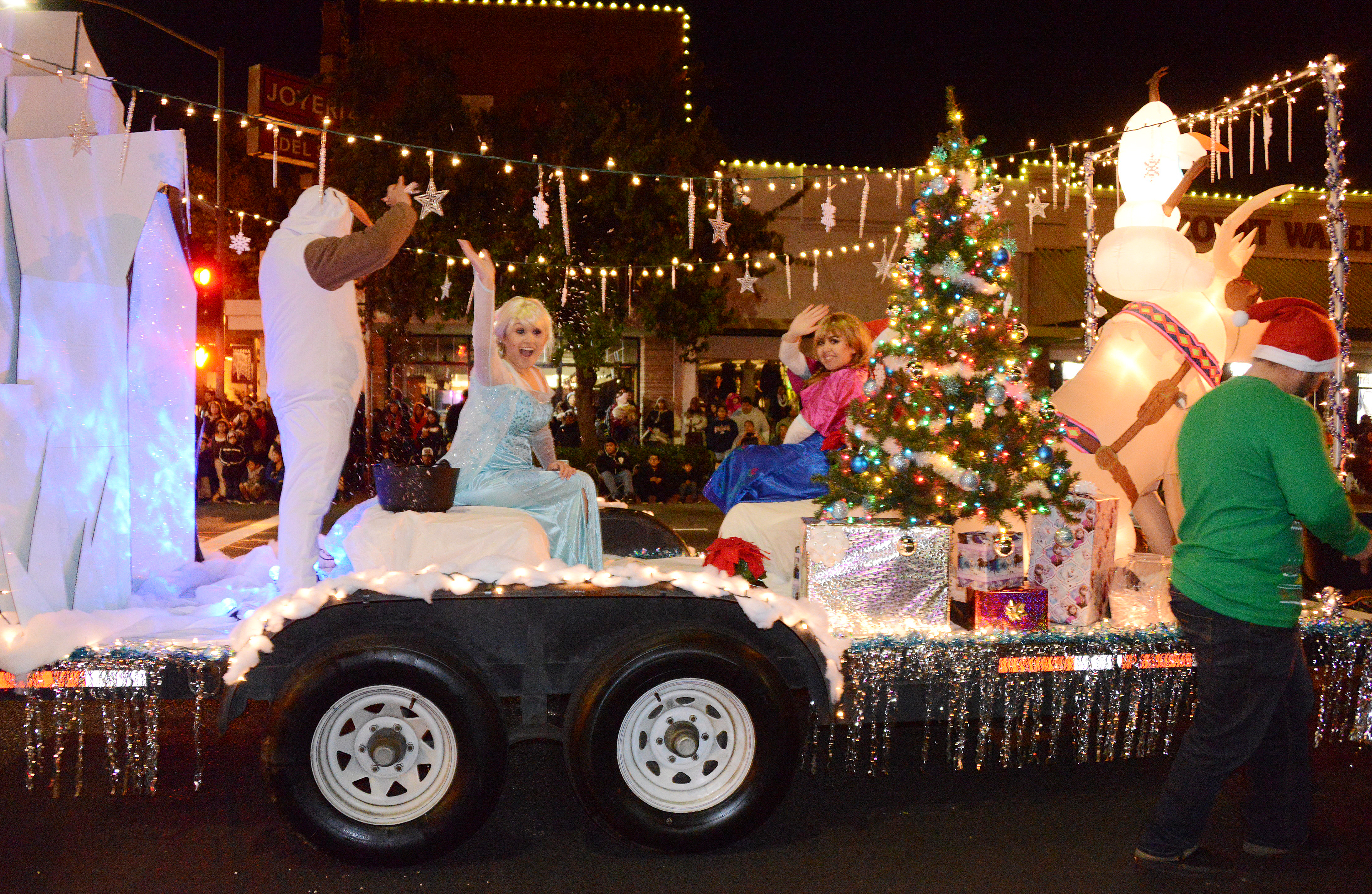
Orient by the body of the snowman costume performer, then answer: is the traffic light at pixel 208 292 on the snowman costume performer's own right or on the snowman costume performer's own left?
on the snowman costume performer's own left

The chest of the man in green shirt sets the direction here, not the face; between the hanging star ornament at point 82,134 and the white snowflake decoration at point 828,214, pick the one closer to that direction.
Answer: the white snowflake decoration

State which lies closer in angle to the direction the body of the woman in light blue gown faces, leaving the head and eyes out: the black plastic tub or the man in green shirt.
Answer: the man in green shirt

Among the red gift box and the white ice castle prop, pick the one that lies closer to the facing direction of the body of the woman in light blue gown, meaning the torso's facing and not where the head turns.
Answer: the red gift box

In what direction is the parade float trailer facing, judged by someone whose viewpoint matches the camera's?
facing to the right of the viewer

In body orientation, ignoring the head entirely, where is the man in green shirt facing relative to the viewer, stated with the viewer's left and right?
facing away from the viewer and to the right of the viewer
